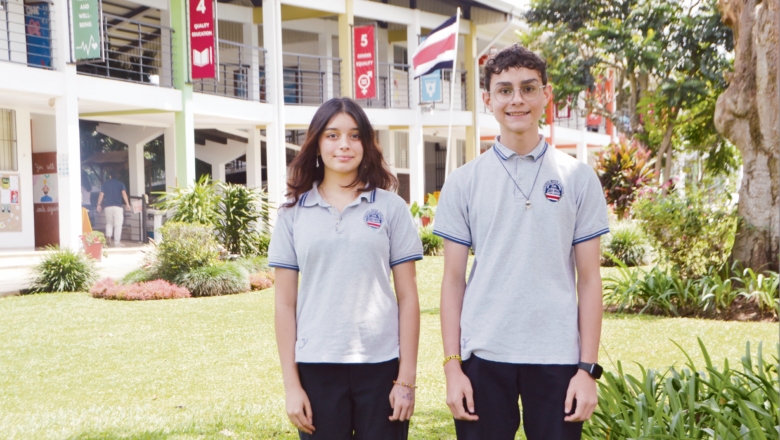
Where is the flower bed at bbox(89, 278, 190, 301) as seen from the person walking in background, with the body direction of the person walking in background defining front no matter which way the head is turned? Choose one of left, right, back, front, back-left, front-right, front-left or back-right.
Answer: back

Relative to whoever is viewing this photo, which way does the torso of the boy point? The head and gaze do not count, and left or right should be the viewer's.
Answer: facing the viewer

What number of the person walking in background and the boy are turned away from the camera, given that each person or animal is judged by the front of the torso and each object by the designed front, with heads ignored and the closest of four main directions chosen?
1

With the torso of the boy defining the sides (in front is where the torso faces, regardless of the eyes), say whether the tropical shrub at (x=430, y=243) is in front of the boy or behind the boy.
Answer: behind

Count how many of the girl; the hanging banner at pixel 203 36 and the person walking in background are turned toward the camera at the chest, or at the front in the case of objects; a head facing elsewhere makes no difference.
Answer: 2

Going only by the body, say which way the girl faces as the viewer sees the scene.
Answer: toward the camera

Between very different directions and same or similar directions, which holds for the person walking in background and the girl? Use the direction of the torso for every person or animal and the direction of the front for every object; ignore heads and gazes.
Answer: very different directions

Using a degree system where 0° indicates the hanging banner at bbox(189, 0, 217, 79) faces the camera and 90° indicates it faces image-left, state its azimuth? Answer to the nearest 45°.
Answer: approximately 0°

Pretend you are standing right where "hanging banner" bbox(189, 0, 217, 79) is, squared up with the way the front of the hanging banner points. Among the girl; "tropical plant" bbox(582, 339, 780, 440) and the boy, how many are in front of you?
3

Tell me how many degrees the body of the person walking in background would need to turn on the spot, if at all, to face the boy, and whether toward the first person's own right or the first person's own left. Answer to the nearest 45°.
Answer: approximately 180°
